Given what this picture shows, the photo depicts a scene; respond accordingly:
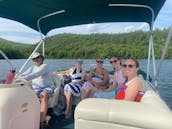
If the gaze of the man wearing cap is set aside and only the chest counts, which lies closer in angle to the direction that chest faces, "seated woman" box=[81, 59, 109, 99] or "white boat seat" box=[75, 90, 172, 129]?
the white boat seat

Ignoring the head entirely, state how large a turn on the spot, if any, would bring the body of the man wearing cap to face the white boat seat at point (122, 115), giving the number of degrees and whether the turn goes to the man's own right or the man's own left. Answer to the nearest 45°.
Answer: approximately 45° to the man's own left

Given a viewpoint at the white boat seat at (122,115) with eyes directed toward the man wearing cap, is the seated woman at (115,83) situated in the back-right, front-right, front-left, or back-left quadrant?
front-right

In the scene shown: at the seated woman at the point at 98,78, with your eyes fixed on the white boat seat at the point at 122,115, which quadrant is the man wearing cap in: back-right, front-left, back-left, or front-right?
front-right

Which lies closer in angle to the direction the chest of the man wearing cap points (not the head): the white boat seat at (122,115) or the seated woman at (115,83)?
the white boat seat
